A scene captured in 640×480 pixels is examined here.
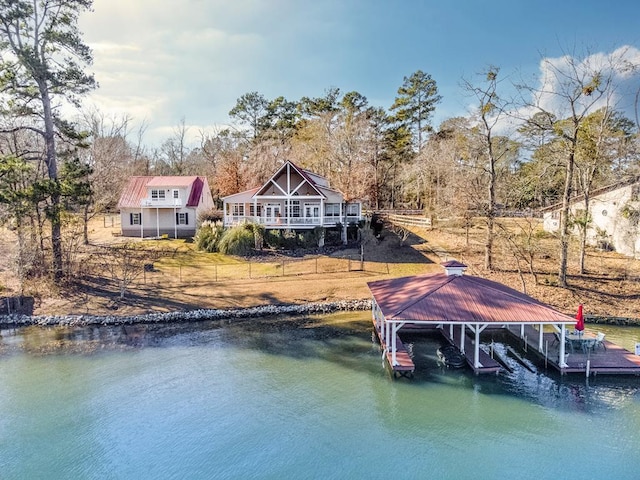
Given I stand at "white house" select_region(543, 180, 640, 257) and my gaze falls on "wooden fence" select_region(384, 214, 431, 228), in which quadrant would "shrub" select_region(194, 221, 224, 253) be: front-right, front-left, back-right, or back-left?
front-left

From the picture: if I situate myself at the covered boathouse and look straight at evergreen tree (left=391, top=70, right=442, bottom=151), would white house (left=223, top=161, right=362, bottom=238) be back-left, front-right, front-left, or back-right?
front-left

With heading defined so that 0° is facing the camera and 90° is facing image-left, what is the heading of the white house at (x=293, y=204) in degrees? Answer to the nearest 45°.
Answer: approximately 0°

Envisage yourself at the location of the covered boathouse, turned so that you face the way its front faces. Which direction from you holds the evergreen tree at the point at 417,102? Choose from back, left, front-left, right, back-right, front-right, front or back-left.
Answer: back

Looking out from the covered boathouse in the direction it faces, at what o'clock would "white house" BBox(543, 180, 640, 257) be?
The white house is roughly at 7 o'clock from the covered boathouse.

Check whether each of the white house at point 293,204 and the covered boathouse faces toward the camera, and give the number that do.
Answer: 2

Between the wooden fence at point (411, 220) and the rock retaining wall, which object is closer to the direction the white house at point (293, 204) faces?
the rock retaining wall

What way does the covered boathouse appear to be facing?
toward the camera

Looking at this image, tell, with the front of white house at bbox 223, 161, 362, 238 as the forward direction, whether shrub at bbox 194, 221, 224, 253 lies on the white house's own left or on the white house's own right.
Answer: on the white house's own right

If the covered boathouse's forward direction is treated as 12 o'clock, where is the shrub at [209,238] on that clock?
The shrub is roughly at 4 o'clock from the covered boathouse.

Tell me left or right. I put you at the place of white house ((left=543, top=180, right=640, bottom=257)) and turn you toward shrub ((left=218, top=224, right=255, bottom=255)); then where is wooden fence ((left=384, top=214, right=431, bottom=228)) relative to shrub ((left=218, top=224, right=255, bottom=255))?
right

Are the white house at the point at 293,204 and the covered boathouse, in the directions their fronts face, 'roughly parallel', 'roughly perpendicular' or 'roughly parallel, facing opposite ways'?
roughly parallel

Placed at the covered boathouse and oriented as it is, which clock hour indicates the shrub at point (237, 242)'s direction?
The shrub is roughly at 4 o'clock from the covered boathouse.

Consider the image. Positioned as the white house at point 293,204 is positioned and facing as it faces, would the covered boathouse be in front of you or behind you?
in front
